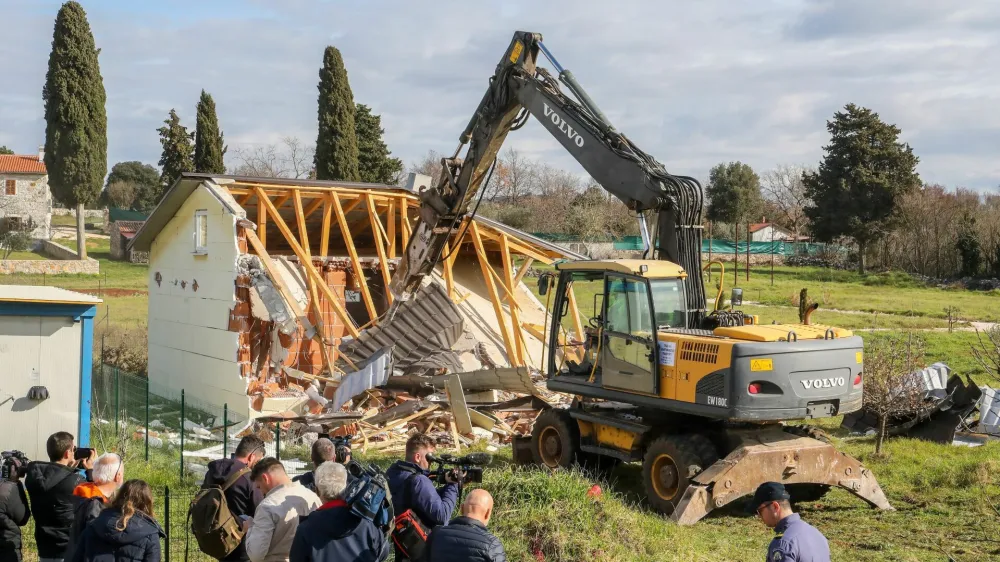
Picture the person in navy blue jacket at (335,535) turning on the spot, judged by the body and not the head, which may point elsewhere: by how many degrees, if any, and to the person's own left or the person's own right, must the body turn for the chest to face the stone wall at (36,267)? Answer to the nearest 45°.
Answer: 0° — they already face it

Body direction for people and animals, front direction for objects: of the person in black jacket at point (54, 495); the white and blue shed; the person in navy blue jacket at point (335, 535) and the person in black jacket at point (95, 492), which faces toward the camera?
the white and blue shed

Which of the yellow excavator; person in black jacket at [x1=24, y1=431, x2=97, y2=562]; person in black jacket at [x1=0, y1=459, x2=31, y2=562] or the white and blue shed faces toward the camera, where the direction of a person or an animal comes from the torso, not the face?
the white and blue shed

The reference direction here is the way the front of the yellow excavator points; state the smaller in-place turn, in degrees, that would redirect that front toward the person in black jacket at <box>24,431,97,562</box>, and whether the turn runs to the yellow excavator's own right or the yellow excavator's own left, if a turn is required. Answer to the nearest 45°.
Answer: approximately 90° to the yellow excavator's own left

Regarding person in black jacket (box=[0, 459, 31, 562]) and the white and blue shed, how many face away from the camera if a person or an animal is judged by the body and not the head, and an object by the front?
1

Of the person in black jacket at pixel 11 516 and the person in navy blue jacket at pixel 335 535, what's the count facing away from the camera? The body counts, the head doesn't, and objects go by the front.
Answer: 2

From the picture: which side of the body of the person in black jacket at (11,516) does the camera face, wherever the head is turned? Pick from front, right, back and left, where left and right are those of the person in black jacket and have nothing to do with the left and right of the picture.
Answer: back

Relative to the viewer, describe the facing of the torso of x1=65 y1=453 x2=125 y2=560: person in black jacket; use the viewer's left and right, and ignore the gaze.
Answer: facing away from the viewer and to the right of the viewer

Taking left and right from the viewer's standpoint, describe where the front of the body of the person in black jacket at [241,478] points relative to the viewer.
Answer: facing away from the viewer and to the right of the viewer

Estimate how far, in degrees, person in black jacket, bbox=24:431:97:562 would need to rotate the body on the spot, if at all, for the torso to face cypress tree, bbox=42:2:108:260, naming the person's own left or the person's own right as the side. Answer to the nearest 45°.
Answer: approximately 45° to the person's own left

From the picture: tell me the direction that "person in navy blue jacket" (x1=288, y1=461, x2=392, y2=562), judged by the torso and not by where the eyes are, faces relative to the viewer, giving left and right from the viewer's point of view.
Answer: facing away from the viewer

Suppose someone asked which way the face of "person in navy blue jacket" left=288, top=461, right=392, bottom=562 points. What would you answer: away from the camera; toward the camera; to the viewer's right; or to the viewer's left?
away from the camera

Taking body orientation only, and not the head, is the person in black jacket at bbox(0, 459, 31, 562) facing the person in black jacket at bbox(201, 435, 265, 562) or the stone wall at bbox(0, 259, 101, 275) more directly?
the stone wall

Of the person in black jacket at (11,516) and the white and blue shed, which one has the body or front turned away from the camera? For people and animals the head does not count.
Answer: the person in black jacket

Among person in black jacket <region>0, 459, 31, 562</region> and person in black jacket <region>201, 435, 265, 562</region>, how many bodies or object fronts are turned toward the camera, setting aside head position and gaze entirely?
0
